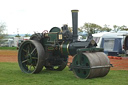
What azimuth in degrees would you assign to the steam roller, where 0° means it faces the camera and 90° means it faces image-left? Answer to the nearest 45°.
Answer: approximately 315°

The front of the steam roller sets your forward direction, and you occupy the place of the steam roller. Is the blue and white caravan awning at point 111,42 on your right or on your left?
on your left
